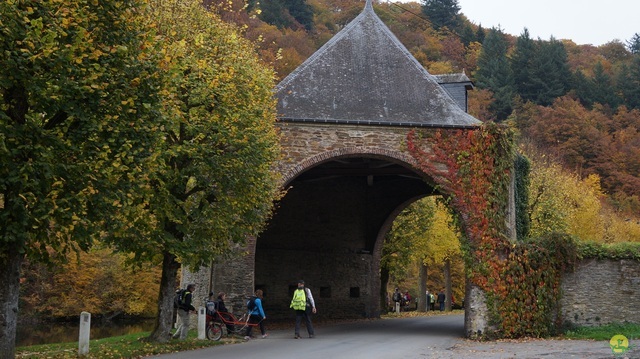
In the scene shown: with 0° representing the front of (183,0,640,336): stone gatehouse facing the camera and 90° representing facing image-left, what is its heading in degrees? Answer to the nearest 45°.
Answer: approximately 0°

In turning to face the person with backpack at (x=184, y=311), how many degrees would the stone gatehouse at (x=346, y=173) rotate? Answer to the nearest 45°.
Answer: approximately 45° to its right

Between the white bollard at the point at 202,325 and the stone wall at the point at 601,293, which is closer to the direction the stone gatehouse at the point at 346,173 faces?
the white bollard

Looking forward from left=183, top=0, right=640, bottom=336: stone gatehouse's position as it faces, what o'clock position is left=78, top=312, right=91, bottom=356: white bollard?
The white bollard is roughly at 1 o'clock from the stone gatehouse.

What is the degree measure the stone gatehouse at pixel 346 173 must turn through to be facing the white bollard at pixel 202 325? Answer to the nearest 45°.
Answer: approximately 45° to its right

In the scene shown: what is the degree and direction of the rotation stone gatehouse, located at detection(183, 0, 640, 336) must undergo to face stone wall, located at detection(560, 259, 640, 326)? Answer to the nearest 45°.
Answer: approximately 90° to its left

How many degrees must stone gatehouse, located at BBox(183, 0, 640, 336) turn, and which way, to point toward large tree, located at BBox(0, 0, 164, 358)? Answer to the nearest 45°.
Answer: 0° — it already faces it
